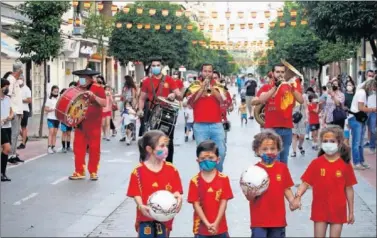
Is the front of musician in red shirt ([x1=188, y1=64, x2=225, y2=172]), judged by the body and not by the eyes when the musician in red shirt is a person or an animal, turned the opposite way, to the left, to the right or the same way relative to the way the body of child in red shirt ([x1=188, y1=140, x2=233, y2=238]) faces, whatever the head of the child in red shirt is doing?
the same way

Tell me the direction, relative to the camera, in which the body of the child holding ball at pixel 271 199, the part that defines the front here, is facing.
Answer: toward the camera

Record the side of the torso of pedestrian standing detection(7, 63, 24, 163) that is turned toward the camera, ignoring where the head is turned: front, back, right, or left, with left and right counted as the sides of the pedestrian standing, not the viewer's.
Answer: right

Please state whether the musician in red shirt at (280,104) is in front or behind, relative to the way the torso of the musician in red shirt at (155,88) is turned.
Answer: in front

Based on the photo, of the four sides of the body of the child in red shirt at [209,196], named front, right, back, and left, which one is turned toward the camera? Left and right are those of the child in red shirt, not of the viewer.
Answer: front

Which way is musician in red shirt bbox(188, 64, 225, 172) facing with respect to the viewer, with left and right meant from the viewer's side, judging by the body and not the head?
facing the viewer

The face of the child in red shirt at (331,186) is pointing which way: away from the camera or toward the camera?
toward the camera

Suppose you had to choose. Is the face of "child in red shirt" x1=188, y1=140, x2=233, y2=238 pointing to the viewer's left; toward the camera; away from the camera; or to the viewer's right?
toward the camera

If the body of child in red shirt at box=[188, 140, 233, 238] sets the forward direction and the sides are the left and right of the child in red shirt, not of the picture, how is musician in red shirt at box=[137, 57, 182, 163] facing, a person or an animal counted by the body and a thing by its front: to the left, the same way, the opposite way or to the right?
the same way

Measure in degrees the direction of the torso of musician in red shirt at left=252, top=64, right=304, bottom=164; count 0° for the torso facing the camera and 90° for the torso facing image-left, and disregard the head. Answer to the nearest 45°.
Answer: approximately 0°

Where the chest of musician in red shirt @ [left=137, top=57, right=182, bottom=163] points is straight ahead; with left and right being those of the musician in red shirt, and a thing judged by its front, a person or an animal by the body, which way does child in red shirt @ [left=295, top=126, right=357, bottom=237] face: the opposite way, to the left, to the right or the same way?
the same way

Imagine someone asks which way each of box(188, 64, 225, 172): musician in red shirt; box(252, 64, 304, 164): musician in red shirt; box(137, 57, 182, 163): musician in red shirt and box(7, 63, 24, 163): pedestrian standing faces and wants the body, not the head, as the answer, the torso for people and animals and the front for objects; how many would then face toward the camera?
3

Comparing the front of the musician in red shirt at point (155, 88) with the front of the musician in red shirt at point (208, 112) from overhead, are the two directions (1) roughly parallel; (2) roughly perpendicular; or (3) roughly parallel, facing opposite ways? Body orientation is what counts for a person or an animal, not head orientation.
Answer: roughly parallel

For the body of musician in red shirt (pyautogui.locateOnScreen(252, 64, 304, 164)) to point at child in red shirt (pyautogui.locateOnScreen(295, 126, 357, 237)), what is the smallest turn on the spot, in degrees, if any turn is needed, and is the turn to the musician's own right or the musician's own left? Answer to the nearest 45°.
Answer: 0° — they already face them

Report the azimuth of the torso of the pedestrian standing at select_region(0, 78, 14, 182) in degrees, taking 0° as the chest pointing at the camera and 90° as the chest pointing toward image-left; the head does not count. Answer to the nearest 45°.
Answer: approximately 315°

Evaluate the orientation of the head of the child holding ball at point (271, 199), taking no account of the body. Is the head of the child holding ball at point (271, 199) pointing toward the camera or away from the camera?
toward the camera

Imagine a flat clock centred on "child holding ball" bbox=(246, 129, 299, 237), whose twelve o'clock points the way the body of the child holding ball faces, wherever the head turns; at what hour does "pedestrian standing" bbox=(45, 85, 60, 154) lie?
The pedestrian standing is roughly at 5 o'clock from the child holding ball.
